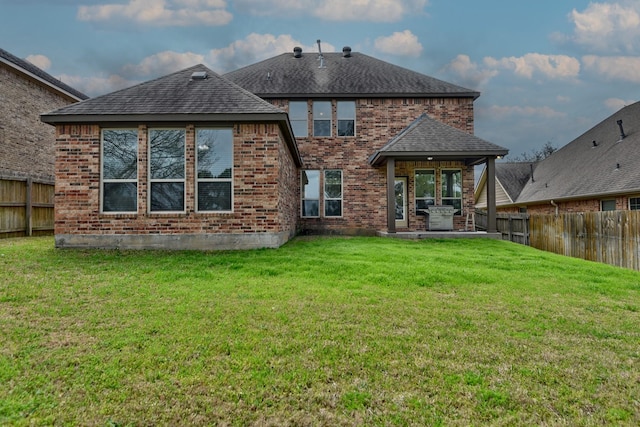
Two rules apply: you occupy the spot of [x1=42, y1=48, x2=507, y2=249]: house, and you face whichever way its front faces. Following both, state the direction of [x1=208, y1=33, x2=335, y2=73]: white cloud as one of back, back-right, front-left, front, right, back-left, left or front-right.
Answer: front

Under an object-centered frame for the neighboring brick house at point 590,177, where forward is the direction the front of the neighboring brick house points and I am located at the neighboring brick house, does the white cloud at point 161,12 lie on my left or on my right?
on my left

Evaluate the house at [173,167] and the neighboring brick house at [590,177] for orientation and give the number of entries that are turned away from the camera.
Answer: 2

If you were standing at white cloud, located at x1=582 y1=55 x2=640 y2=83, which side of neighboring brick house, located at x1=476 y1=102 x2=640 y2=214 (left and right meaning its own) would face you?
front

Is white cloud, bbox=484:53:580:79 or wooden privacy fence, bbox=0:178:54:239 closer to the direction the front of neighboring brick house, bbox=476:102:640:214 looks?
the white cloud

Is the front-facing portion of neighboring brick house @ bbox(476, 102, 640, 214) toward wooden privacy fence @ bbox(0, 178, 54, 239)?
no

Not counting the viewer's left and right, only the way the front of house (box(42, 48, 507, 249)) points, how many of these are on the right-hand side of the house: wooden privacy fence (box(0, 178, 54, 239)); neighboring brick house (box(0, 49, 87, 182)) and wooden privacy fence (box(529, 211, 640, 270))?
1

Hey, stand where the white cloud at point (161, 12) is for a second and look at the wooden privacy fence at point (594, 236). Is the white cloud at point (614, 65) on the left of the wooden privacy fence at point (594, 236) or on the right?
left

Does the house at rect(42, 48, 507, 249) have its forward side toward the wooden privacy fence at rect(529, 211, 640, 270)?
no

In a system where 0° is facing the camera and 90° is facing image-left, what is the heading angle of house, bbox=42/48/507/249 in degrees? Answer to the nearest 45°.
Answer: approximately 180°

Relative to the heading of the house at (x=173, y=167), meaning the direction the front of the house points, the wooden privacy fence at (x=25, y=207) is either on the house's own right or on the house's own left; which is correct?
on the house's own left

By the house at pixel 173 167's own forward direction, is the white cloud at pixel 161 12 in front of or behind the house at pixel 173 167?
in front

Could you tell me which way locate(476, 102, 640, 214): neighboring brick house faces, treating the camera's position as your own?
facing away from the viewer
